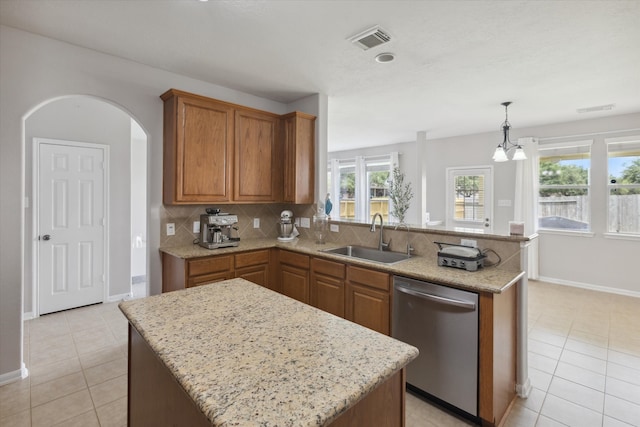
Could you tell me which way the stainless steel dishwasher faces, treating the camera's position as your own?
facing the viewer and to the left of the viewer

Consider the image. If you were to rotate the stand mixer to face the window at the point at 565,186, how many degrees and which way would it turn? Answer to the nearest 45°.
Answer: approximately 90° to its left

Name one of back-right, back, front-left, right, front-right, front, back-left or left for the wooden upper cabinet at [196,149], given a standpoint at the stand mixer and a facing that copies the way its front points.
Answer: front-right

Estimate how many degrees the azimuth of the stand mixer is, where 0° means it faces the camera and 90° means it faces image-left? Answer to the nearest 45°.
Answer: approximately 0°

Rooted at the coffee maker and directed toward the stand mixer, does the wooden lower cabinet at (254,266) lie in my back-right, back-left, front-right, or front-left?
front-right

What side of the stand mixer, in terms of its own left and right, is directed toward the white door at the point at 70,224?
right

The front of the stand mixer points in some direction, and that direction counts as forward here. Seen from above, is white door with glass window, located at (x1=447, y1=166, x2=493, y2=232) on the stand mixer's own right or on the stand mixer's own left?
on the stand mixer's own left

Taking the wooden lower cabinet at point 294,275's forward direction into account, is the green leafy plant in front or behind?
behind

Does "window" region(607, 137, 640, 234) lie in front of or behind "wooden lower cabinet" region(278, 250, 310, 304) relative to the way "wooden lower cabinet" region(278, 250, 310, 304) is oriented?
behind

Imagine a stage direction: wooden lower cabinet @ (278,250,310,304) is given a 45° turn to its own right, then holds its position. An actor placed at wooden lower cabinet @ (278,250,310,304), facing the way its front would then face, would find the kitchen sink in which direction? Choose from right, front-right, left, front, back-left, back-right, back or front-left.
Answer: back

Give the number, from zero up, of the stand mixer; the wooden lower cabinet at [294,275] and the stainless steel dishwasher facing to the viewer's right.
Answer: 0
